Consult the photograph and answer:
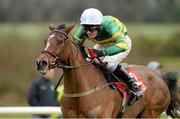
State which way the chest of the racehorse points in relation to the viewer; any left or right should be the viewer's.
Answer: facing the viewer and to the left of the viewer
